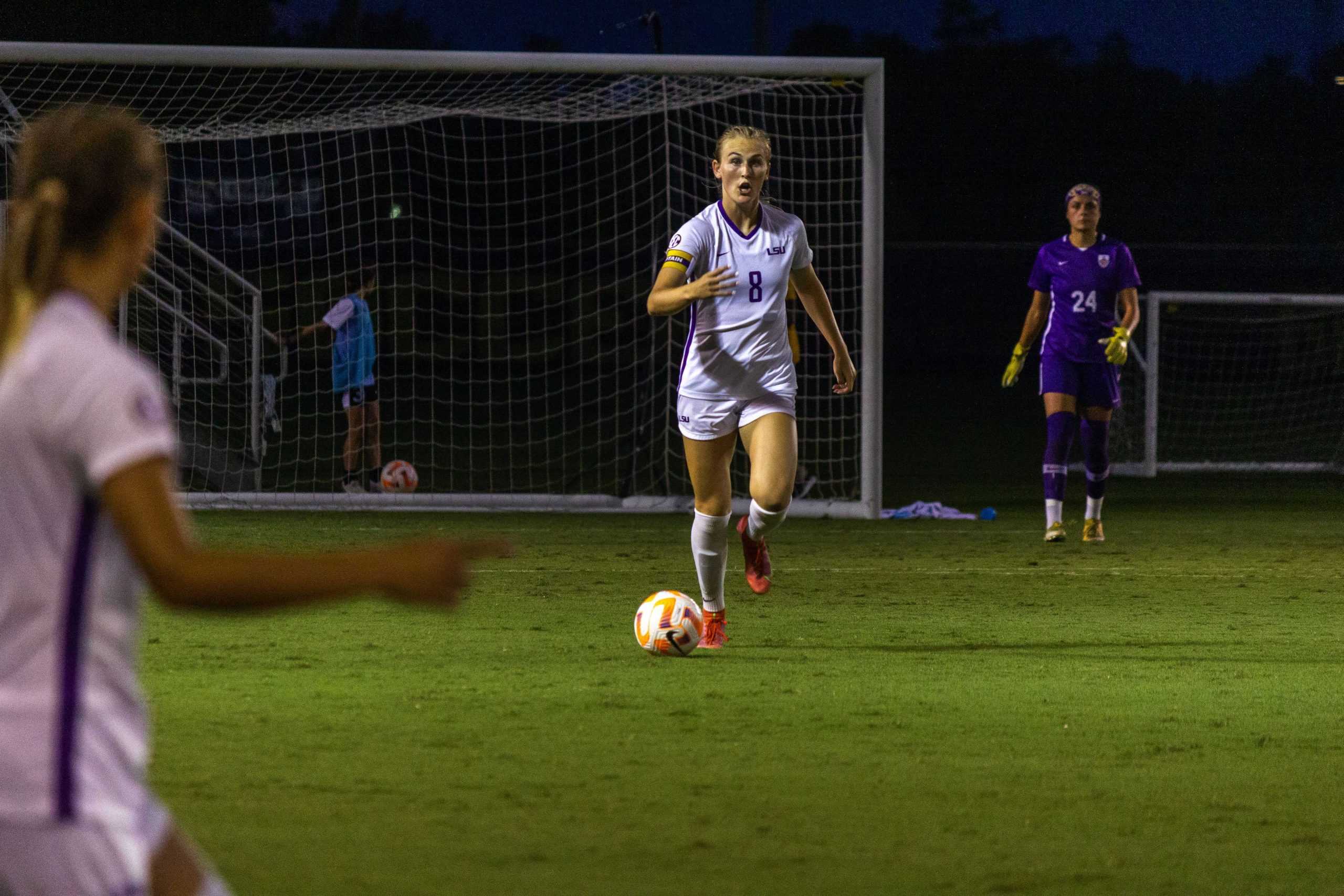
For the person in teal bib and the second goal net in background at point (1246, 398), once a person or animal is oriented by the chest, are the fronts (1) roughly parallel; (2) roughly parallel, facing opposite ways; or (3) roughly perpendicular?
roughly perpendicular

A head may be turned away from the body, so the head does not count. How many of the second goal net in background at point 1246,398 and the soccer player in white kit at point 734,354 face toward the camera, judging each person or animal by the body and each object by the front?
2

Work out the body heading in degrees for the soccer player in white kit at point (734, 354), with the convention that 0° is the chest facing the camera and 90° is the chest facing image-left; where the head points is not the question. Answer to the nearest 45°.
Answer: approximately 0°

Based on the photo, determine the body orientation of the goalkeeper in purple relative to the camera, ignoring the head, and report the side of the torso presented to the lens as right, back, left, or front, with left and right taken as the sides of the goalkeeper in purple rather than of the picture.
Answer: front

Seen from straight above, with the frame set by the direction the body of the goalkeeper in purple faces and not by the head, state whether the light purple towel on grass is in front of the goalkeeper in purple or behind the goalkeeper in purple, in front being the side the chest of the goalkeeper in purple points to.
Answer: behind

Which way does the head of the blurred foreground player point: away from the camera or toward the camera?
away from the camera

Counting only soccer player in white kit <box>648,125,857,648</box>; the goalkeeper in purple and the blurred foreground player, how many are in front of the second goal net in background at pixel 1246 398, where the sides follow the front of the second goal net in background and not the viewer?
3

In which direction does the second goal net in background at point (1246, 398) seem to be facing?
toward the camera

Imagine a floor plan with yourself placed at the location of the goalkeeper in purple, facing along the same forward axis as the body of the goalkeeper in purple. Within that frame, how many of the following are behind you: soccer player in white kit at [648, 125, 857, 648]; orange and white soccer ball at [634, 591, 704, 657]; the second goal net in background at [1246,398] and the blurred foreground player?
1

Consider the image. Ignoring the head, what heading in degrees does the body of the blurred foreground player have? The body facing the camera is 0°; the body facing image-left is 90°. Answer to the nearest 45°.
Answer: approximately 225°
